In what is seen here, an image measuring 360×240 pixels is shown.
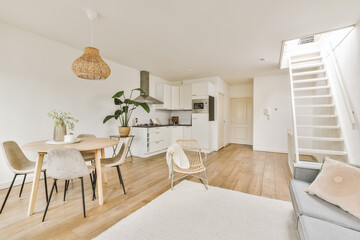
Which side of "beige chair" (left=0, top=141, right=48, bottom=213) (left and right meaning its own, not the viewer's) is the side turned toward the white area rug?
front

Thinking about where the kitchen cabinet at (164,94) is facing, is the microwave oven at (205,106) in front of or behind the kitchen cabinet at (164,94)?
in front

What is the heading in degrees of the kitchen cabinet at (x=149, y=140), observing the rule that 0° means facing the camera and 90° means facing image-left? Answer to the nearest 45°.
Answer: approximately 315°

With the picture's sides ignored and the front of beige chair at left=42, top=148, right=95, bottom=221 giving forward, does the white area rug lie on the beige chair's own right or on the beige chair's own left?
on the beige chair's own right

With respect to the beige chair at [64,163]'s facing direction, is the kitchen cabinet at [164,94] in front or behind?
in front

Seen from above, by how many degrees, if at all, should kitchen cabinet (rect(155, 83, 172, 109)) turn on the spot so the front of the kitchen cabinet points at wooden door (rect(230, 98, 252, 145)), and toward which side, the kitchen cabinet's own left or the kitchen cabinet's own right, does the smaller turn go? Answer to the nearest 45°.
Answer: approximately 45° to the kitchen cabinet's own left

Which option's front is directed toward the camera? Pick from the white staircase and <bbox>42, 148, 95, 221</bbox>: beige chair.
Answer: the white staircase

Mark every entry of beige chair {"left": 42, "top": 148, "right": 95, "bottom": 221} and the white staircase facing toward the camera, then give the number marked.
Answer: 1

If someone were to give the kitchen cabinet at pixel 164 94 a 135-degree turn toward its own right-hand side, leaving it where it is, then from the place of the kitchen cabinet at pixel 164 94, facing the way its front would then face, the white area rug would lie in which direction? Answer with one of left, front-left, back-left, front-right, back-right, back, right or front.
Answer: left

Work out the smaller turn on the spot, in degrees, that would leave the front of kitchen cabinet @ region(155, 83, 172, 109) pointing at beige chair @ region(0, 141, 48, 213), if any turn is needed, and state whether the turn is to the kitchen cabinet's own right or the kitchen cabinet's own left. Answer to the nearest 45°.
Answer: approximately 90° to the kitchen cabinet's own right

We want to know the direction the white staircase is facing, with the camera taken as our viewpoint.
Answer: facing the viewer

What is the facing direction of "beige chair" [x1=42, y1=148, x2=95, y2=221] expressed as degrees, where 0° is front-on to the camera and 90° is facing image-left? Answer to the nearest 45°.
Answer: approximately 225°

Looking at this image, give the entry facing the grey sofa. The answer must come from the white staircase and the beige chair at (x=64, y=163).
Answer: the white staircase

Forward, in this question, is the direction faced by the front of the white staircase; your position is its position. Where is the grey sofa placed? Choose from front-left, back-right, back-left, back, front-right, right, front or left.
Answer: front
